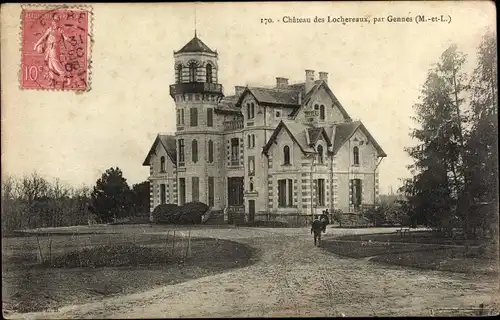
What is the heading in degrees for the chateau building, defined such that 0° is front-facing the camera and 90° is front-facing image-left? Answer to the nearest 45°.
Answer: approximately 45°
